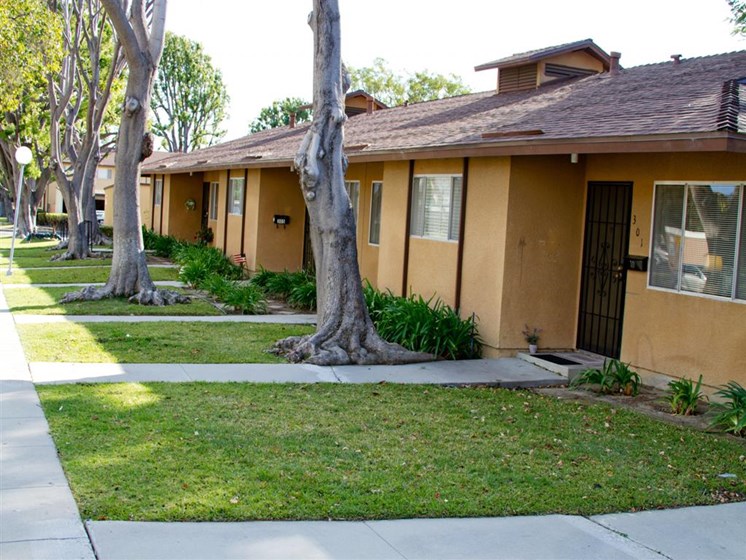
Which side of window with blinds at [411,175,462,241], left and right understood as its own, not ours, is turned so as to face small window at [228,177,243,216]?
right

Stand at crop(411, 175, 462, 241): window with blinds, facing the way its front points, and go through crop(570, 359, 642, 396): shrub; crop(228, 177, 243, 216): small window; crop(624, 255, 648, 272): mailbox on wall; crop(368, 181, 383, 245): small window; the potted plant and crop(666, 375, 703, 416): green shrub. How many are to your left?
4

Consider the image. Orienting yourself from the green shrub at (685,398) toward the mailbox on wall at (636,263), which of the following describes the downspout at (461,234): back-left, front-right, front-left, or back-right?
front-left

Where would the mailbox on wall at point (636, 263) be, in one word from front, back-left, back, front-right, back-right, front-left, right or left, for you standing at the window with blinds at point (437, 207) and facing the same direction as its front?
left

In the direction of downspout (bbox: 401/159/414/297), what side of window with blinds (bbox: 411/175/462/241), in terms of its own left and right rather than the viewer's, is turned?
right

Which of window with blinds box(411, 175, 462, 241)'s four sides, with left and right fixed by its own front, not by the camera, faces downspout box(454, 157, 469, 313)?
left

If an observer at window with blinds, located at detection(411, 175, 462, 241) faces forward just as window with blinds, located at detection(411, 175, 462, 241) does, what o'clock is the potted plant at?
The potted plant is roughly at 9 o'clock from the window with blinds.

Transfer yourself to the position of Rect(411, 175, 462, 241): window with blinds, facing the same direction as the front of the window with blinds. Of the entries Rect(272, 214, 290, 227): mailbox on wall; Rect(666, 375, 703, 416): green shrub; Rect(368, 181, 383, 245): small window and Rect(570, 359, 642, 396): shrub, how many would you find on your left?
2

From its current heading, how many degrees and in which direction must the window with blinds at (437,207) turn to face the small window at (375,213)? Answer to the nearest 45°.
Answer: approximately 135° to its right

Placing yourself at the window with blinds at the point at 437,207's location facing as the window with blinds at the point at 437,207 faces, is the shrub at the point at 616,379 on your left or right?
on your left

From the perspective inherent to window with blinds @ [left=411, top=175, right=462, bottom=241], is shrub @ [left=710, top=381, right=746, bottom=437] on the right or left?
on its left

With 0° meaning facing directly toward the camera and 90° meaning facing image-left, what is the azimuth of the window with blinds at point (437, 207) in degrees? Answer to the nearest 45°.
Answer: approximately 45°

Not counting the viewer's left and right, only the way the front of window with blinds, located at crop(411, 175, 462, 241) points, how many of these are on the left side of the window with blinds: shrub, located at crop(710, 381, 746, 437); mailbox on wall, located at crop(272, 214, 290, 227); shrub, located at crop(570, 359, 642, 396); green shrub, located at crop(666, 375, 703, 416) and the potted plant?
4

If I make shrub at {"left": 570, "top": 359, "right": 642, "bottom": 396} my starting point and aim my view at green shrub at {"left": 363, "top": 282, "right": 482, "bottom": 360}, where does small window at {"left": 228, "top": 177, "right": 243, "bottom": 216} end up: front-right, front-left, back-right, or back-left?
front-right
